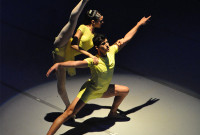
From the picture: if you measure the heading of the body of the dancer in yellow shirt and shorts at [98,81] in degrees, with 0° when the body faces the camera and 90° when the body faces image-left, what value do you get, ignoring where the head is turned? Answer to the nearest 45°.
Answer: approximately 315°

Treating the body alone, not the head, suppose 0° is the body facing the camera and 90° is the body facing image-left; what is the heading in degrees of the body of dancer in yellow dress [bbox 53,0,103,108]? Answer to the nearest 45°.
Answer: approximately 270°
